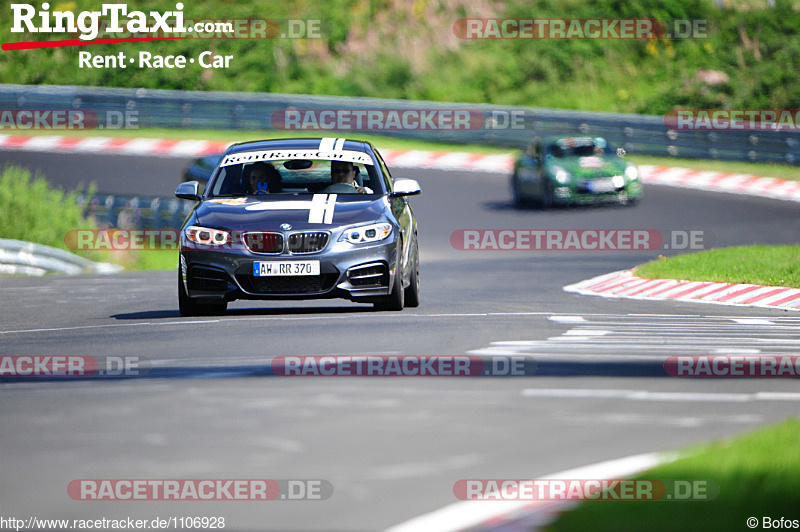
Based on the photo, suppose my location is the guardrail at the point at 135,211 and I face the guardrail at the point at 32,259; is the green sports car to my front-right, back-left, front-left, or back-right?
back-left

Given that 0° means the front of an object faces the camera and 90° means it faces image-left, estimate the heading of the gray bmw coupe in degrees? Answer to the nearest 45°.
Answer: approximately 0°

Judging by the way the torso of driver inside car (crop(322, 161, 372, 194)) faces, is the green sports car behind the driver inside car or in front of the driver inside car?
behind

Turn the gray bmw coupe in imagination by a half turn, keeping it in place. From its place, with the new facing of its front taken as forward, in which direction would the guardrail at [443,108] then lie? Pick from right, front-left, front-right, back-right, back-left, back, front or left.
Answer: front

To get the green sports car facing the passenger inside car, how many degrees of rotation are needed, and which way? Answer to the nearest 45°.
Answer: approximately 45° to its right

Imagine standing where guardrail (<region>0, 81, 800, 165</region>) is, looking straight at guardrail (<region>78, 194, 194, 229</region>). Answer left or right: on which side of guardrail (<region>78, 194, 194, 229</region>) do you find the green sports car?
left
